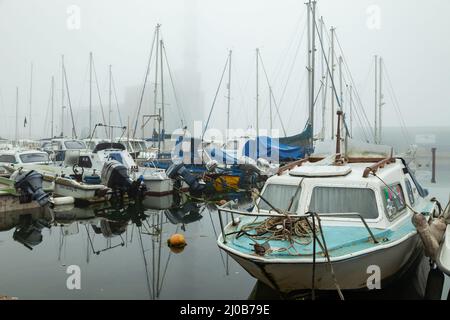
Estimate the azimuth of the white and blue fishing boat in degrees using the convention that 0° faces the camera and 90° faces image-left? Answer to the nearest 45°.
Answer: approximately 45°

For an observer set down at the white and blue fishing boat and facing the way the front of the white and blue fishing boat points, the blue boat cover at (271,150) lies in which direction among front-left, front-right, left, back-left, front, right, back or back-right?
back-right

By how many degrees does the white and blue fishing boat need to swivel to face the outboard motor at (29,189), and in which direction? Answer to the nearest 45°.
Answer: approximately 90° to its right

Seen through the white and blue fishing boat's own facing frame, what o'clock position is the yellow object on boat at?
The yellow object on boat is roughly at 4 o'clock from the white and blue fishing boat.

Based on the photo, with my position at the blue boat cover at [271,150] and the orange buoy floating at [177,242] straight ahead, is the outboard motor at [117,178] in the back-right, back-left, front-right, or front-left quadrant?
front-right

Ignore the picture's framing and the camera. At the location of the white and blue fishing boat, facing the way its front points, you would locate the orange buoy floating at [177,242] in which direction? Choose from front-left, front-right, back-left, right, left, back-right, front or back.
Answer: right

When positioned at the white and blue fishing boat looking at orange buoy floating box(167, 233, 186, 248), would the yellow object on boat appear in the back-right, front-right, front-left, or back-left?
front-right

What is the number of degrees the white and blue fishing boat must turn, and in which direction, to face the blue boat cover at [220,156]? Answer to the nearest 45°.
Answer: approximately 135° to its right
